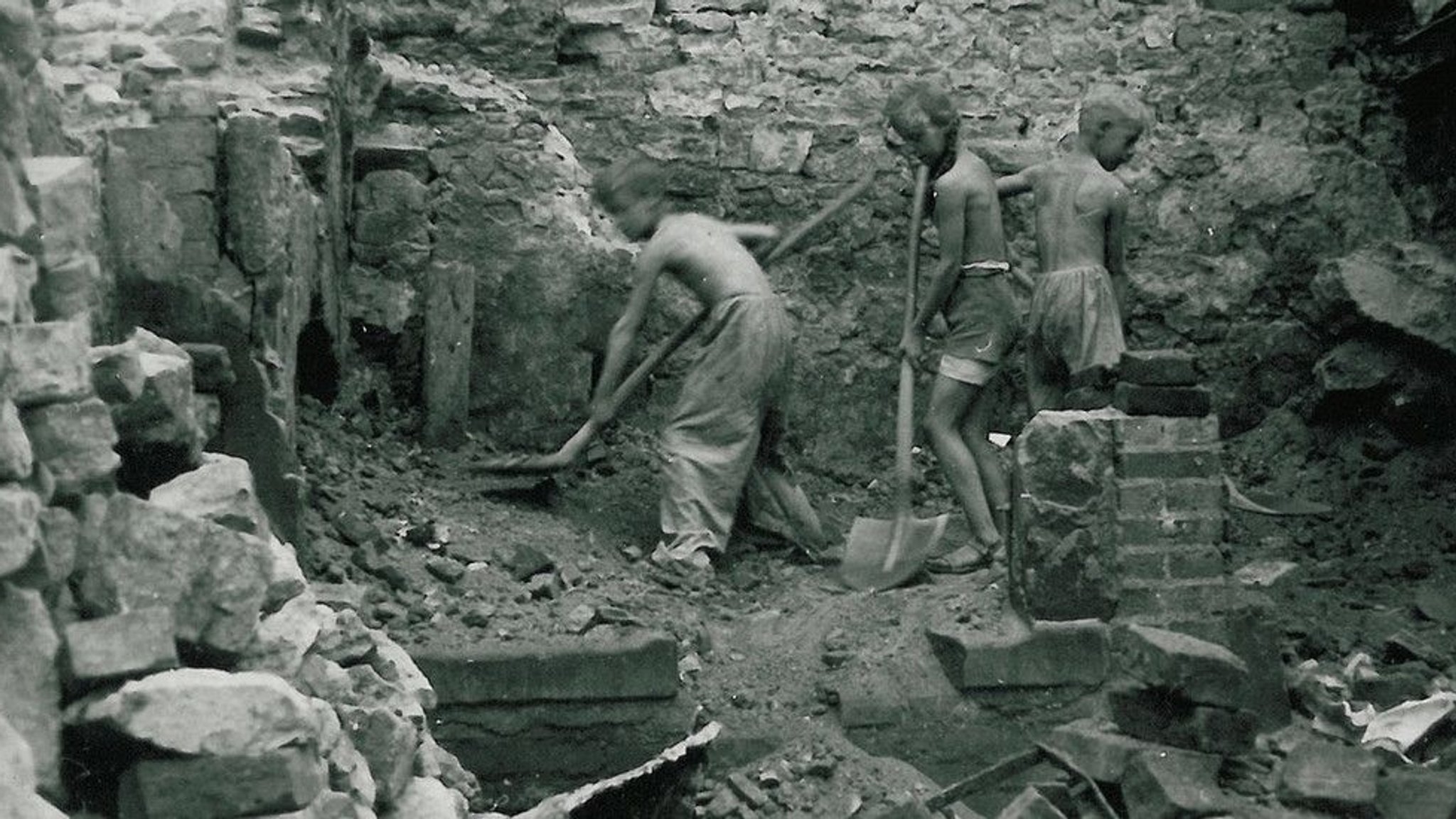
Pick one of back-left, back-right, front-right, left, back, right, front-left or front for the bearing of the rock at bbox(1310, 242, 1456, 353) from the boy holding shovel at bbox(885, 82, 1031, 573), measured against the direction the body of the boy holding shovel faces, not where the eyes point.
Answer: back-right

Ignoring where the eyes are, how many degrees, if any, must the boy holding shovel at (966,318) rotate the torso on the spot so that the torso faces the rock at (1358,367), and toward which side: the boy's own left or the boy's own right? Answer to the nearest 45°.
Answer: approximately 135° to the boy's own right

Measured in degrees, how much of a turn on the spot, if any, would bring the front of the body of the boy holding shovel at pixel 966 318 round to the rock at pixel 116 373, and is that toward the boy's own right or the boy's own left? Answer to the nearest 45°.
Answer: approximately 45° to the boy's own left

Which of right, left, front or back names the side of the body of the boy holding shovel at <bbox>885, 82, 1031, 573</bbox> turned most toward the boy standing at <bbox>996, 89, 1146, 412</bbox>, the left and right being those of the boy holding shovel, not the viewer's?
back

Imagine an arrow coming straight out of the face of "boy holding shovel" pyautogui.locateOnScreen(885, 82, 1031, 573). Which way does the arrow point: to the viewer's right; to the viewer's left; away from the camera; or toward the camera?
to the viewer's left

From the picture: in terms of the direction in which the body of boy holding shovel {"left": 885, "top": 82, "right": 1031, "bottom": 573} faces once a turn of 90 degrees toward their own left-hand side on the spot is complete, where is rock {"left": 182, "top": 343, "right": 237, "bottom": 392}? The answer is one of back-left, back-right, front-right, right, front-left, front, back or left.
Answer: front-right

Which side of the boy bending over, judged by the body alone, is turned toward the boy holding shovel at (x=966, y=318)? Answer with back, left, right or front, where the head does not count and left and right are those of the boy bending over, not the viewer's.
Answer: back

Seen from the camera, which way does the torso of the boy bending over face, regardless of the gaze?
to the viewer's left

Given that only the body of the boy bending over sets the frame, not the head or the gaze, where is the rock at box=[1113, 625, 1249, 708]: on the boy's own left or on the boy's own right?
on the boy's own left

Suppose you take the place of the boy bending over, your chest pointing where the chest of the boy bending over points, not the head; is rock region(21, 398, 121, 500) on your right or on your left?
on your left

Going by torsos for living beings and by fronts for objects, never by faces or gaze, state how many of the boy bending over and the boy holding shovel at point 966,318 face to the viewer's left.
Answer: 2

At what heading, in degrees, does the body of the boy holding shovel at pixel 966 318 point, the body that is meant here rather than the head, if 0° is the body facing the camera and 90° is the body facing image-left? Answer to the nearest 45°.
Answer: approximately 90°

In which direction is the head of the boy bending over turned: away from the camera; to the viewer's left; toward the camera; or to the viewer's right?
to the viewer's left
